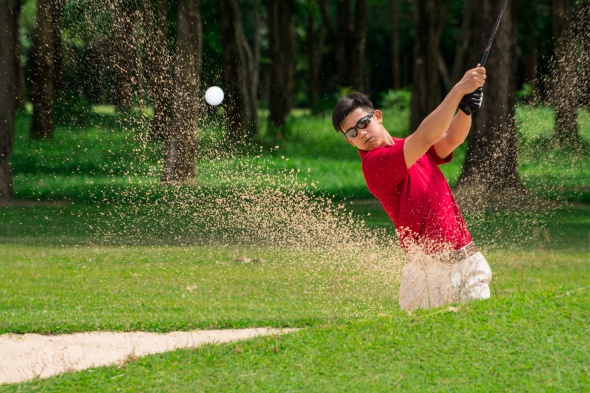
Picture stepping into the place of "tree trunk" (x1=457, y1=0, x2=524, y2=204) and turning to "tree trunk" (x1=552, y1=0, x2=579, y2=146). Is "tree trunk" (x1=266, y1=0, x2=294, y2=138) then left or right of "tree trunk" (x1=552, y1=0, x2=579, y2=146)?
left

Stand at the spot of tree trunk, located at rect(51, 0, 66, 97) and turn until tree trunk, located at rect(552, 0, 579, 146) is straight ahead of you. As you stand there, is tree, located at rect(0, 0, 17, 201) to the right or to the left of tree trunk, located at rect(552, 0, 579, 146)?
right

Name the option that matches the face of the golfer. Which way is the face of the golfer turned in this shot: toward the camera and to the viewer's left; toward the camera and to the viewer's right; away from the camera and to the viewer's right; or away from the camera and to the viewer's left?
toward the camera and to the viewer's left

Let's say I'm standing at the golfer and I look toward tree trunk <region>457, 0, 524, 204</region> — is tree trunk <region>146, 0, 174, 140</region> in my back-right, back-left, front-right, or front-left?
front-left

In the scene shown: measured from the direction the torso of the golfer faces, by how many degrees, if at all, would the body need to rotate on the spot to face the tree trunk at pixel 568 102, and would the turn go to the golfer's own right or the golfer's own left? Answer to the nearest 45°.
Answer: approximately 135° to the golfer's own left
